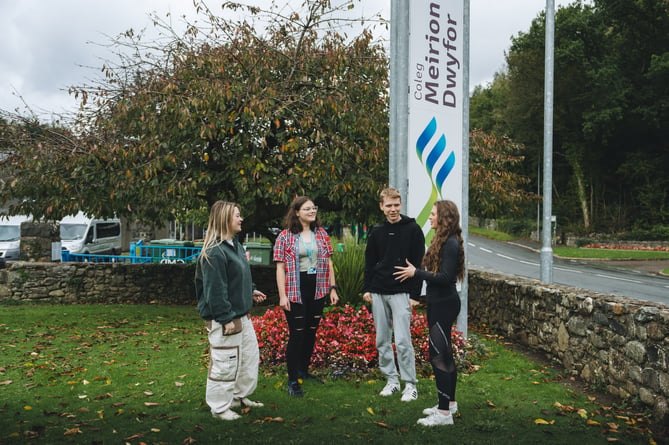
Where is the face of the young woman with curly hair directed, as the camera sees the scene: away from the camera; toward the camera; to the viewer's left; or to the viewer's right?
to the viewer's left

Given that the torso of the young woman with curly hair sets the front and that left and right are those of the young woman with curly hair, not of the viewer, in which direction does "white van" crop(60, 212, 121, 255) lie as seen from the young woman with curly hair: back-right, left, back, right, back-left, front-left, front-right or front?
front-right

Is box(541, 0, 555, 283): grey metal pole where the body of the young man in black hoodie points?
no

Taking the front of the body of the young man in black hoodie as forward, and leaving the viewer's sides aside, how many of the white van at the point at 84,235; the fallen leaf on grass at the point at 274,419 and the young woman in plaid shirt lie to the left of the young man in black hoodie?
0

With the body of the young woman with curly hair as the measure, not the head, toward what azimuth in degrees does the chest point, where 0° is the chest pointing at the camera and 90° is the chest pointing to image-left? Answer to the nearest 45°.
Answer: approximately 90°

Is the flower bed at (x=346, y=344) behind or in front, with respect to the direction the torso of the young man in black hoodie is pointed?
behind

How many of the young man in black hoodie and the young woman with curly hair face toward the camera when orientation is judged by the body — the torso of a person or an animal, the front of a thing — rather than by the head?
1

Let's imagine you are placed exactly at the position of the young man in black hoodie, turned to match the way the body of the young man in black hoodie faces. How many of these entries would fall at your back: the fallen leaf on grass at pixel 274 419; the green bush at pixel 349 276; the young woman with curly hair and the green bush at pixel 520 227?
2

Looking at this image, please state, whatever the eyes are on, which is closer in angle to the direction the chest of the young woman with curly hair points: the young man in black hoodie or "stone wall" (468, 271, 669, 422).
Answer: the young man in black hoodie

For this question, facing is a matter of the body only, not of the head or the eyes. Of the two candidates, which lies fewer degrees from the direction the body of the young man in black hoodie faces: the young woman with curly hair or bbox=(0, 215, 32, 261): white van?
the young woman with curly hair

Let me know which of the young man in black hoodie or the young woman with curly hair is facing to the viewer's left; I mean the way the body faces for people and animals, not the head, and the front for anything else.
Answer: the young woman with curly hair

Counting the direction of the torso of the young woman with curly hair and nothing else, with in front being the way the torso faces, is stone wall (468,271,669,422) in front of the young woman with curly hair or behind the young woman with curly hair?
behind

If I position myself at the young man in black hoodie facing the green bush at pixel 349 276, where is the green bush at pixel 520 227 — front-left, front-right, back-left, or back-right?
front-right

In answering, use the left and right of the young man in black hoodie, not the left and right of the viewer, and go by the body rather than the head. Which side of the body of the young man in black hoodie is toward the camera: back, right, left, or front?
front

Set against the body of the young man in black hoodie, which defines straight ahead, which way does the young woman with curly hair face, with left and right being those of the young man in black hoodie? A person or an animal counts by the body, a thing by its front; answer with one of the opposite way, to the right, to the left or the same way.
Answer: to the right
